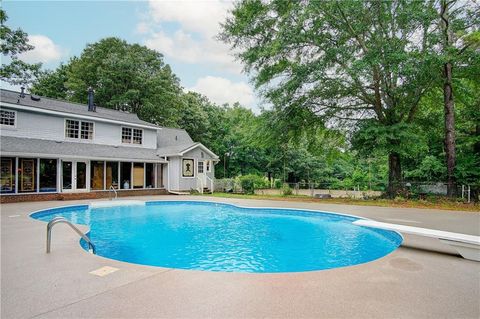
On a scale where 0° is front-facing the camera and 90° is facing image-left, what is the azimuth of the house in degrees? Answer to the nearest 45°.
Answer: approximately 315°

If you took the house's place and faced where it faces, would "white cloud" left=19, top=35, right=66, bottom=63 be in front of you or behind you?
behind

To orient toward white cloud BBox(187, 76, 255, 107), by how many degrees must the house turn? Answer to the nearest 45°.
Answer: approximately 90° to its left

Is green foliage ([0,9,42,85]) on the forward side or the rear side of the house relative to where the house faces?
on the rear side

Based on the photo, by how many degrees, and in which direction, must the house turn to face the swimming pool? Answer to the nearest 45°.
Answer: approximately 45° to its right
